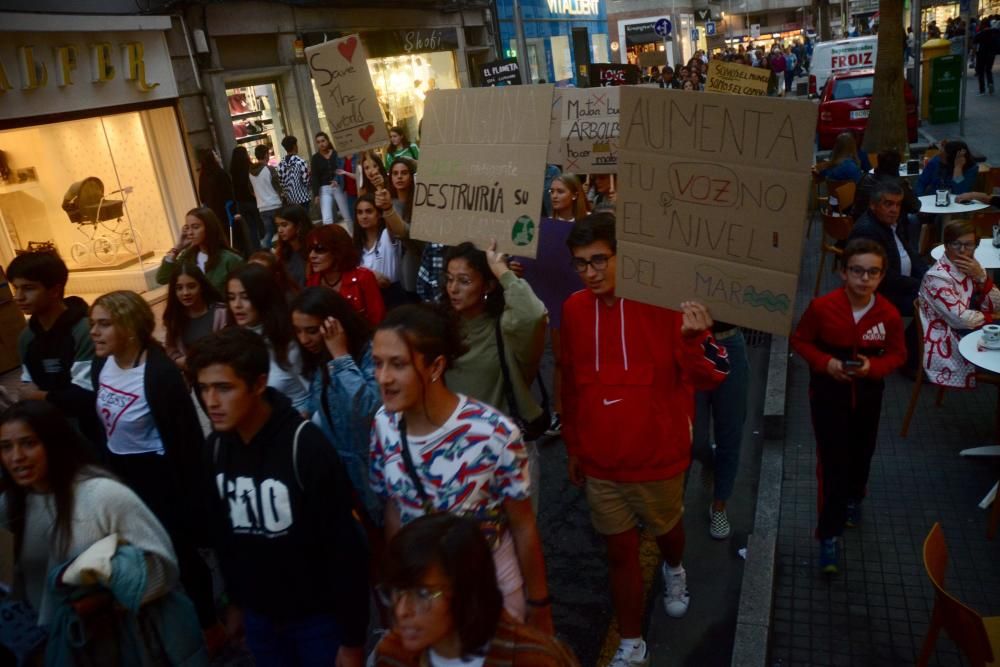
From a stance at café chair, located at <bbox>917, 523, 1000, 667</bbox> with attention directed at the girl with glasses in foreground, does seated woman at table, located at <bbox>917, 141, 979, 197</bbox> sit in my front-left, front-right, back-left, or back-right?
back-right

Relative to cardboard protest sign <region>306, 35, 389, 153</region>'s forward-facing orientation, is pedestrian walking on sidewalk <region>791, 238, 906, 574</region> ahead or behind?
ahead

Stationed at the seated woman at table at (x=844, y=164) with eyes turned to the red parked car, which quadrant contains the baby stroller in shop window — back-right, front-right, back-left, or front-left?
back-left

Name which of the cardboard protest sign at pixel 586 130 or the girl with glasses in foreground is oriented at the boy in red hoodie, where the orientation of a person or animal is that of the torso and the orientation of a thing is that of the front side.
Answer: the cardboard protest sign

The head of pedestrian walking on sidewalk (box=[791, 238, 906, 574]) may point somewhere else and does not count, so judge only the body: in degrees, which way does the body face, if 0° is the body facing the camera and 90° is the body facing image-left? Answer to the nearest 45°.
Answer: approximately 0°

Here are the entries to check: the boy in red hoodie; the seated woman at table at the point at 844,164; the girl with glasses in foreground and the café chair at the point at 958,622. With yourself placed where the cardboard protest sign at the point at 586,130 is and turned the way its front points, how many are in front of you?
3

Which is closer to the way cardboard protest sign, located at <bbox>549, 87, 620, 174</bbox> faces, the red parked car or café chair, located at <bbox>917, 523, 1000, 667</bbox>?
the café chair

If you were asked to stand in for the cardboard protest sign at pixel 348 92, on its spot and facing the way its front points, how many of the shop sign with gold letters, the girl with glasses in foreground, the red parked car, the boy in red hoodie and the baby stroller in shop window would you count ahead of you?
2

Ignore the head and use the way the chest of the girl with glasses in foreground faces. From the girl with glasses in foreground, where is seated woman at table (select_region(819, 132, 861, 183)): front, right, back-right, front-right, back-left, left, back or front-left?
back

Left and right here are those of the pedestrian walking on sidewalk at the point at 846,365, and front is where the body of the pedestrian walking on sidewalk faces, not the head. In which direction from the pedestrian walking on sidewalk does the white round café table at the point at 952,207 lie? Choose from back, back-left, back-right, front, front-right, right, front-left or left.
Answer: back
